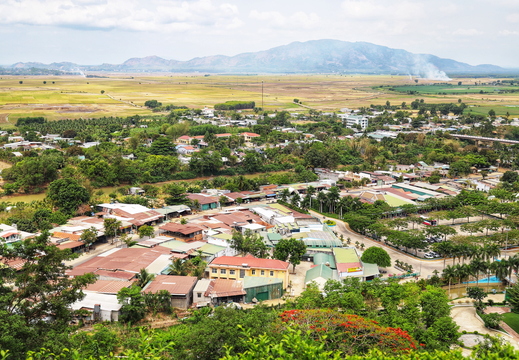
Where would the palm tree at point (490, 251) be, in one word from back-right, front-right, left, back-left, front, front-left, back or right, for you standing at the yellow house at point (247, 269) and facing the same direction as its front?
left

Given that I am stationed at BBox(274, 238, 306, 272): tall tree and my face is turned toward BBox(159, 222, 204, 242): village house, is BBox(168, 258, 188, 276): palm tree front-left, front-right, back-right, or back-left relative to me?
front-left

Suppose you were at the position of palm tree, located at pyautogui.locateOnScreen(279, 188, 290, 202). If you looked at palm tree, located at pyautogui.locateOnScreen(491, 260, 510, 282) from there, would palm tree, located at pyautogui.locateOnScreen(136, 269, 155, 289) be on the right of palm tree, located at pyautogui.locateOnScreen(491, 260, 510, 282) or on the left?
right

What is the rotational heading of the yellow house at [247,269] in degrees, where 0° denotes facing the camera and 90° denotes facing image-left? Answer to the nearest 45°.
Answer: approximately 0°

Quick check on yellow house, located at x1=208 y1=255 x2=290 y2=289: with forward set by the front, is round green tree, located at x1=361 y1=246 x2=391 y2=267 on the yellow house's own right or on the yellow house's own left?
on the yellow house's own left

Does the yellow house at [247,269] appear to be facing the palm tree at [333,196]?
no

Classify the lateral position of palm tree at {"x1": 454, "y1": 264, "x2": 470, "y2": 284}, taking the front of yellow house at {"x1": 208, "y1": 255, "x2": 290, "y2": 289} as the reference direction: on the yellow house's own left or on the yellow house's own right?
on the yellow house's own left

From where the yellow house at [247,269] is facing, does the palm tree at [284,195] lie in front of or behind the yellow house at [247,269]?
behind

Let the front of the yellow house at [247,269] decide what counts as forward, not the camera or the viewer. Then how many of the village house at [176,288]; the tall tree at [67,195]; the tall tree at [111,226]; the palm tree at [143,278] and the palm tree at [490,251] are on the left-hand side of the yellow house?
1

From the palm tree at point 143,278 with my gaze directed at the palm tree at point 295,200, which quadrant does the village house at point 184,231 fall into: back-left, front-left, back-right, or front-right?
front-left

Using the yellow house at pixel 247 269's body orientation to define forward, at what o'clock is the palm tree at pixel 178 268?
The palm tree is roughly at 3 o'clock from the yellow house.

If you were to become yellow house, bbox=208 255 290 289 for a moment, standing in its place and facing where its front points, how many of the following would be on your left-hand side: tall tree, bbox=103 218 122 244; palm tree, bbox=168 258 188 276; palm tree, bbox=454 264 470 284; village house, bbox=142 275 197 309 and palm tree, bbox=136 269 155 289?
1

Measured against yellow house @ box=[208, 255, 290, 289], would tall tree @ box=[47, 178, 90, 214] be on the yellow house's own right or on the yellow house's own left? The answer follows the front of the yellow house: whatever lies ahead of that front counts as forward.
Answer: on the yellow house's own right

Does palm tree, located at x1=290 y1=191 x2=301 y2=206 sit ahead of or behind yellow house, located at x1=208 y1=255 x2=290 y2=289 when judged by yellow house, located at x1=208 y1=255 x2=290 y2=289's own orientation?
behind

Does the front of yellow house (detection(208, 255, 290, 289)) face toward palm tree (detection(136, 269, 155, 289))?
no

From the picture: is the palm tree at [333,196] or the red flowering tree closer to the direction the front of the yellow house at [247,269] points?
the red flowering tree

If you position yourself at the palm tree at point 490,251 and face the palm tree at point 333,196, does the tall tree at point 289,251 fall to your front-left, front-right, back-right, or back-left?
front-left

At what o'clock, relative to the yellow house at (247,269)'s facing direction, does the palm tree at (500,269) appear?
The palm tree is roughly at 9 o'clock from the yellow house.

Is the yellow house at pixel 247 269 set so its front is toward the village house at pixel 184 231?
no

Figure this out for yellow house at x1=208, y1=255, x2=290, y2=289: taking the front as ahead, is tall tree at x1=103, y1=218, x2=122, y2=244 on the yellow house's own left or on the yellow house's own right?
on the yellow house's own right

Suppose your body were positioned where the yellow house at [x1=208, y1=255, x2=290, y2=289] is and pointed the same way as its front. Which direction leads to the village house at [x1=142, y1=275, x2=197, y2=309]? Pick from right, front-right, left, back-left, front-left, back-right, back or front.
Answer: front-right
